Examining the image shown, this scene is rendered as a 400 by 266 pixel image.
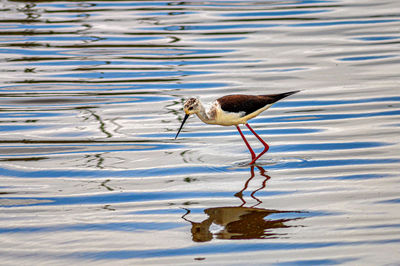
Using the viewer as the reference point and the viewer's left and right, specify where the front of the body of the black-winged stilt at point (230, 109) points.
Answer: facing to the left of the viewer
